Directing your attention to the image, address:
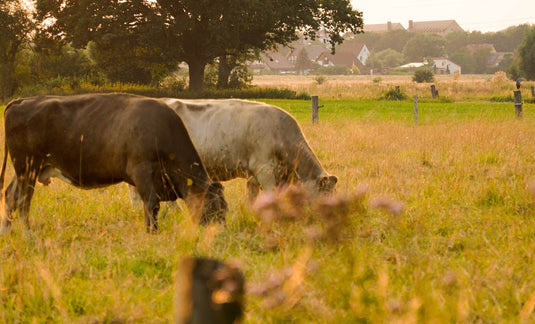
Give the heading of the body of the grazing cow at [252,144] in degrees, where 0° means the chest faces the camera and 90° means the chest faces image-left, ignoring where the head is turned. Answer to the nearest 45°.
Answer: approximately 270°

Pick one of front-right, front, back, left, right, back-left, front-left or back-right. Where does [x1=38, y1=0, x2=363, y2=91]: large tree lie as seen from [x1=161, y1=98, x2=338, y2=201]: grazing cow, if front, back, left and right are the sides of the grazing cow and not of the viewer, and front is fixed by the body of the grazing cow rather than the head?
left

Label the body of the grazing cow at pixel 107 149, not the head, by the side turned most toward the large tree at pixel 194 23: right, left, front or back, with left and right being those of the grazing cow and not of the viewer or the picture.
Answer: left

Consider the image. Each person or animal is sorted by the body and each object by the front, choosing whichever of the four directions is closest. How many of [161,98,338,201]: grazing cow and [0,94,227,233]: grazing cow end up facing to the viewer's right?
2

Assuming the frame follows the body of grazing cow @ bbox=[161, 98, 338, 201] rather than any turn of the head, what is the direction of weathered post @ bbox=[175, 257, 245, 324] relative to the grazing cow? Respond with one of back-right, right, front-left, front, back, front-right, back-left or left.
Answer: right

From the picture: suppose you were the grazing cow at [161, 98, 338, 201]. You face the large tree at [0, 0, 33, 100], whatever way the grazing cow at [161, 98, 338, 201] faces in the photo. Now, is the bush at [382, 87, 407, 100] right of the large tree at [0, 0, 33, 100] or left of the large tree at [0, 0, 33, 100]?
right

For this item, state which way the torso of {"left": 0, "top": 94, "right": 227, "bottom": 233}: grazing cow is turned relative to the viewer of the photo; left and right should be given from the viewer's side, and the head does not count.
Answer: facing to the right of the viewer

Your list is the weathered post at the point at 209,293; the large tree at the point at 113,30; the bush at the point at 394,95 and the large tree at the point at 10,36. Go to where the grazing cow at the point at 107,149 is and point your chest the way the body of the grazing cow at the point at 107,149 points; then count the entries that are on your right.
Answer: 1

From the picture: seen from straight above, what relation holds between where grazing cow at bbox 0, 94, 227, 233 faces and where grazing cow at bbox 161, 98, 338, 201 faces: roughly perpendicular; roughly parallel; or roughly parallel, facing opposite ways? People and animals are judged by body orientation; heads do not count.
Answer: roughly parallel

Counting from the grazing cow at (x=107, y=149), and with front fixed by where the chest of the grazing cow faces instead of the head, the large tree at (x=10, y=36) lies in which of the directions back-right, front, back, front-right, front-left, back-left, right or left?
left

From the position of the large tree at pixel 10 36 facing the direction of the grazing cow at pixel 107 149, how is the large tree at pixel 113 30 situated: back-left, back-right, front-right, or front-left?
front-left

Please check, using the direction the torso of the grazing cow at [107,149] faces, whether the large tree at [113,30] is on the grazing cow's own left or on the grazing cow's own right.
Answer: on the grazing cow's own left
